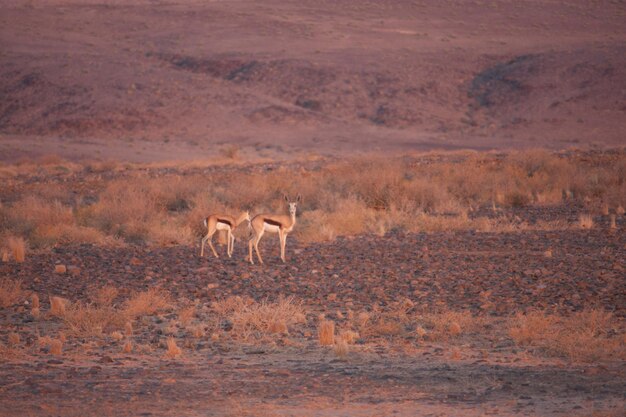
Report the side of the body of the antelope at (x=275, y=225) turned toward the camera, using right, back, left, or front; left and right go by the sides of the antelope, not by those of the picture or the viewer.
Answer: right

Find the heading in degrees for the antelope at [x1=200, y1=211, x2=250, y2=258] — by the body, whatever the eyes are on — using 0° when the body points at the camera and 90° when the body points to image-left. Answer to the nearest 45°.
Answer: approximately 270°

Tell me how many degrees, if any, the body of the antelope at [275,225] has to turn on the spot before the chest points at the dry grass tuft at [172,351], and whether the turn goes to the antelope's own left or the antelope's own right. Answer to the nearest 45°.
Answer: approximately 90° to the antelope's own right

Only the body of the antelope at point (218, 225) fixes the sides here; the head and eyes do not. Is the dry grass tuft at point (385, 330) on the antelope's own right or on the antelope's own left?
on the antelope's own right

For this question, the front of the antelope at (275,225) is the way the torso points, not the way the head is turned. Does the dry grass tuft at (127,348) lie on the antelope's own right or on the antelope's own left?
on the antelope's own right

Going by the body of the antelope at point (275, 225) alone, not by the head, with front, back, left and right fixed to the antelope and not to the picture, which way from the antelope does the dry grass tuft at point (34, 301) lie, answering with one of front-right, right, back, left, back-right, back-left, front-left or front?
back-right

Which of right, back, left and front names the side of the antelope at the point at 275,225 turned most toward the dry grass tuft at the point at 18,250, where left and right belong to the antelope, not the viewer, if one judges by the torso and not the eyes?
back

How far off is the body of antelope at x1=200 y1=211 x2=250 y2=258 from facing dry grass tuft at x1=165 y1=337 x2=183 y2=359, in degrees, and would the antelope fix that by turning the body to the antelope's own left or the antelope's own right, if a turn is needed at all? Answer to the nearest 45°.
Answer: approximately 90° to the antelope's own right

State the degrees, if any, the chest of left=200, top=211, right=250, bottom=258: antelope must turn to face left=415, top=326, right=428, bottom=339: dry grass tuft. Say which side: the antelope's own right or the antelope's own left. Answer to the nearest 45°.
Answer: approximately 90° to the antelope's own right

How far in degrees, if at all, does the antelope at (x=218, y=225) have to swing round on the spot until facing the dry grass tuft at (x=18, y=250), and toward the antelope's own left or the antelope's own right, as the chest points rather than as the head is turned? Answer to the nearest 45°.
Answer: approximately 180°

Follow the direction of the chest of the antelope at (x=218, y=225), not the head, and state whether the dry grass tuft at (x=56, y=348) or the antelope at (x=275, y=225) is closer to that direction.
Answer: the antelope

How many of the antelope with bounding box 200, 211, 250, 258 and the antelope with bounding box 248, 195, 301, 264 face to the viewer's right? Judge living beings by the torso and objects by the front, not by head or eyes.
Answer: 2
